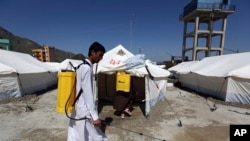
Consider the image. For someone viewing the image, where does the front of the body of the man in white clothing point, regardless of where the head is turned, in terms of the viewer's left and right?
facing to the right of the viewer

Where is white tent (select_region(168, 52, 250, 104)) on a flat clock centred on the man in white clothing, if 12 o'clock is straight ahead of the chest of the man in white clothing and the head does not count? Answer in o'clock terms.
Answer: The white tent is roughly at 11 o'clock from the man in white clothing.

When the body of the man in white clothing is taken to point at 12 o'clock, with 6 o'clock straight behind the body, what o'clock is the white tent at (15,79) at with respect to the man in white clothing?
The white tent is roughly at 8 o'clock from the man in white clothing.

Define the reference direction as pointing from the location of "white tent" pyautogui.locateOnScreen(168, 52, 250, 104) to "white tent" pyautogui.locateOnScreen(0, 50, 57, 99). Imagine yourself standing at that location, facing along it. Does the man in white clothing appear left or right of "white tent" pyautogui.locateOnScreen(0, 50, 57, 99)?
left

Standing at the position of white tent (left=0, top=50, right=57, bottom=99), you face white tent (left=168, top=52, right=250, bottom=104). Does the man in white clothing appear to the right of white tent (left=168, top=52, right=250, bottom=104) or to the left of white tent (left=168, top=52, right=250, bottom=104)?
right
